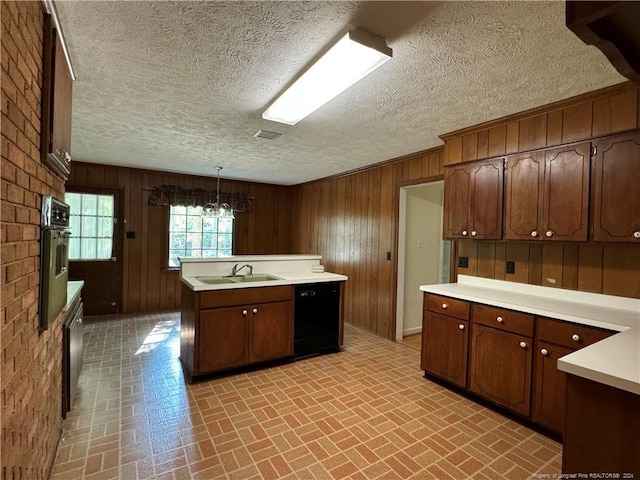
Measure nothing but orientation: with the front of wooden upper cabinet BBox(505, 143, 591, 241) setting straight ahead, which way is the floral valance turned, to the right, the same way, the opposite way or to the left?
to the left

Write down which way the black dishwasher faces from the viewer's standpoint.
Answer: facing the viewer and to the right of the viewer

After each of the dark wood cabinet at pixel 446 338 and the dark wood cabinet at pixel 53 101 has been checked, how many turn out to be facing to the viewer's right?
1

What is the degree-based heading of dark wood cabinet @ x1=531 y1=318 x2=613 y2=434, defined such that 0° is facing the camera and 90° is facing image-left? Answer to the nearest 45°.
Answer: approximately 45°

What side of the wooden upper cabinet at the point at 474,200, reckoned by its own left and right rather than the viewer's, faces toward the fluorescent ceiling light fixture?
front

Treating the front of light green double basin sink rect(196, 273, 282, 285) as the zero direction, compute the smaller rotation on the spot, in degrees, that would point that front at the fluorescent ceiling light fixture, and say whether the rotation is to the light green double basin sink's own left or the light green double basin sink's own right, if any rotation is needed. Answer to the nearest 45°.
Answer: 0° — it already faces it

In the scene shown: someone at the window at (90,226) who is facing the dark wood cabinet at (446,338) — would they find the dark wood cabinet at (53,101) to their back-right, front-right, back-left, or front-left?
front-right

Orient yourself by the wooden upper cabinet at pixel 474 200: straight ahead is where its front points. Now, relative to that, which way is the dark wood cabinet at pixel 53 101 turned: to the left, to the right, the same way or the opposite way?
the opposite way

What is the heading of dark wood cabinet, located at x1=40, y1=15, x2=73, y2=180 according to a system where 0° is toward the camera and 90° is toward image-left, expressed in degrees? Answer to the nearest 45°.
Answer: approximately 270°

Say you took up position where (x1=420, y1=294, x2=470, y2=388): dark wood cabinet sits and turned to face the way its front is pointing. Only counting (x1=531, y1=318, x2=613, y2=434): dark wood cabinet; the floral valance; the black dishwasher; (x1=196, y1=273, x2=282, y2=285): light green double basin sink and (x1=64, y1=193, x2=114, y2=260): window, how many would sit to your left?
1

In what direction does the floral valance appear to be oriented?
toward the camera

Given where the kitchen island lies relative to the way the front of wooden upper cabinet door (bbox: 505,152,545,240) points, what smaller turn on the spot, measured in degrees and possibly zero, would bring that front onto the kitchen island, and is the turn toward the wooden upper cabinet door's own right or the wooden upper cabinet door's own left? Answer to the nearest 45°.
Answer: approximately 45° to the wooden upper cabinet door's own right

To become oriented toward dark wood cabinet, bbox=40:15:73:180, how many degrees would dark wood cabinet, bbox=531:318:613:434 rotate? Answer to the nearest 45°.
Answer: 0° — it already faces it

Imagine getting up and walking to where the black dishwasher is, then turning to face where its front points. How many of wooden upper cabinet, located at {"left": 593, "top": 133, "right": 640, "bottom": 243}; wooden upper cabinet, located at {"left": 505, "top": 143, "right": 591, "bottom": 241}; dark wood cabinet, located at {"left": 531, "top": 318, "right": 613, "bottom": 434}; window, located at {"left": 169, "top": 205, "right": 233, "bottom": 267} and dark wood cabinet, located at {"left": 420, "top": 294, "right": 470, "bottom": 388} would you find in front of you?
4

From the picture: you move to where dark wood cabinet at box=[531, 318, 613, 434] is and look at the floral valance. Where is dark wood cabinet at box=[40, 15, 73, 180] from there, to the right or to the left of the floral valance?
left

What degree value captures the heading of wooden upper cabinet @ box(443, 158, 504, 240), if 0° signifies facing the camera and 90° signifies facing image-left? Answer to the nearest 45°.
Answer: approximately 45°

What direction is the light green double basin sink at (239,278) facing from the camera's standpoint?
toward the camera
